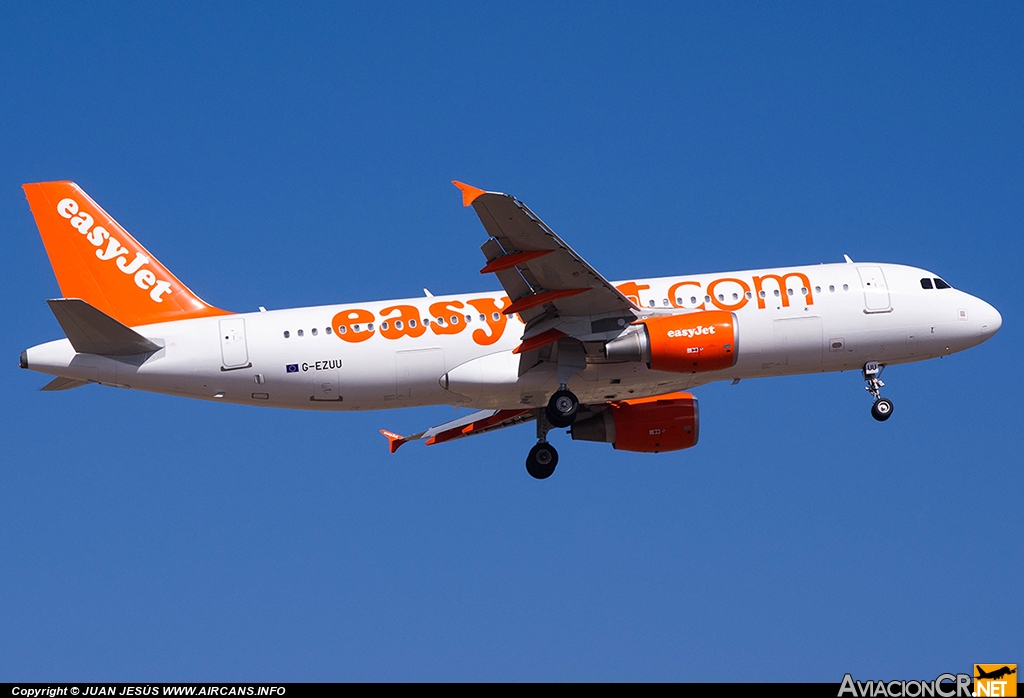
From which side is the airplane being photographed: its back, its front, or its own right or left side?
right
